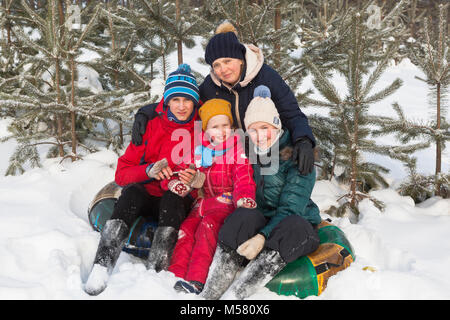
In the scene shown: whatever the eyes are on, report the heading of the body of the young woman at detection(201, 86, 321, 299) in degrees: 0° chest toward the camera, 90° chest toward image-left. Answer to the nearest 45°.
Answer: approximately 45°

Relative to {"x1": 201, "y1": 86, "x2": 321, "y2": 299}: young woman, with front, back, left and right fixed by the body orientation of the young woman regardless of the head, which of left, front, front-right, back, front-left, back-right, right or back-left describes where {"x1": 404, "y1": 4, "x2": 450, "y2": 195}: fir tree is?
back

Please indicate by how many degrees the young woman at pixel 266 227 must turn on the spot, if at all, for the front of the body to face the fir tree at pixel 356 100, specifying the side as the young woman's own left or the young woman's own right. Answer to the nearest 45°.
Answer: approximately 180°

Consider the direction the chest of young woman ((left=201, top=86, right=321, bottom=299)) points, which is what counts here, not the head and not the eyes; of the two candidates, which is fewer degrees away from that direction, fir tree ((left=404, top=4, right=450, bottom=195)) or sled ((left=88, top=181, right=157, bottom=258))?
the sled

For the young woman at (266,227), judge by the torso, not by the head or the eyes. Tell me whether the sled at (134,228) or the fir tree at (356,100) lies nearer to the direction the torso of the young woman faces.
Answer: the sled

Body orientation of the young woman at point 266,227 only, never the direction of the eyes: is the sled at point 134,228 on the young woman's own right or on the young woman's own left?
on the young woman's own right
